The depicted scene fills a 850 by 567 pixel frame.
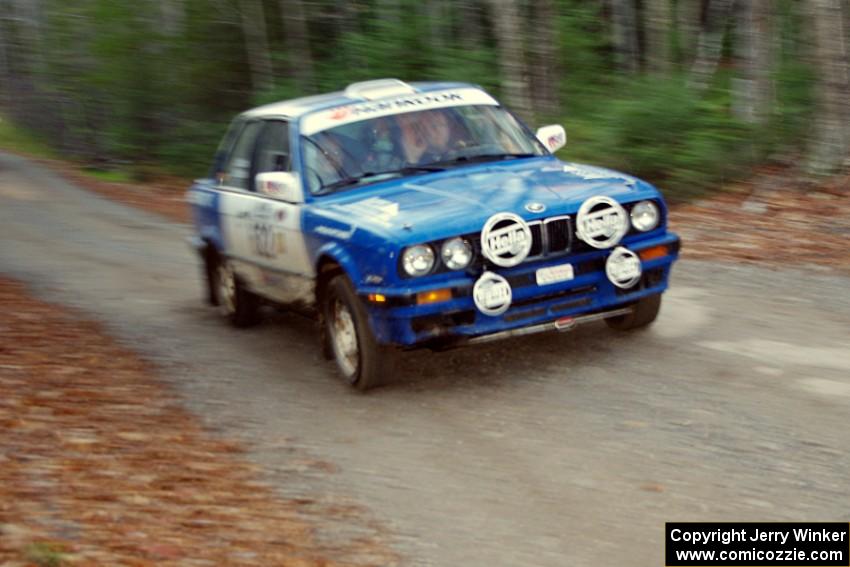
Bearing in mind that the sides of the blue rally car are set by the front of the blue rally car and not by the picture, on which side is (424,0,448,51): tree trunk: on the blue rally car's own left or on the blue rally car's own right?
on the blue rally car's own left

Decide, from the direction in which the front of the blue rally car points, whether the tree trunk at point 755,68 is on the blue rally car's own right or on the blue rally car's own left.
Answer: on the blue rally car's own left

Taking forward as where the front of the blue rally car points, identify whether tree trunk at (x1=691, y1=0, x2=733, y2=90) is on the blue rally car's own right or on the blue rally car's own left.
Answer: on the blue rally car's own left

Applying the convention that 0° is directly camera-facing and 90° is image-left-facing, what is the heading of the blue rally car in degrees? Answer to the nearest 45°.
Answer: approximately 315°

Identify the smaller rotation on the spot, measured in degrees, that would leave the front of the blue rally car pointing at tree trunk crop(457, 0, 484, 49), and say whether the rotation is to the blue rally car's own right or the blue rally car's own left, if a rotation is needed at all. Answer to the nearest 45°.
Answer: approximately 135° to the blue rally car's own left

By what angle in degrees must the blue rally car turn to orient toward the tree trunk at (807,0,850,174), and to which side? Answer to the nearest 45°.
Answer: approximately 90° to its left

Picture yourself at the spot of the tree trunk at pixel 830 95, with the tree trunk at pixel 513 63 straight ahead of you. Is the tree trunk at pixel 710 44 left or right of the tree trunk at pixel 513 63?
right

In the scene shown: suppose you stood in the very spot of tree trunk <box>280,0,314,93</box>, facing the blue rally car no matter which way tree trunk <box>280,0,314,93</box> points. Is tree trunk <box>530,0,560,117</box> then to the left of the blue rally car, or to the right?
left

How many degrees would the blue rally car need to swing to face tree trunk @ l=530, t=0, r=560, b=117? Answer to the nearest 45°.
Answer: approximately 135° to its left
